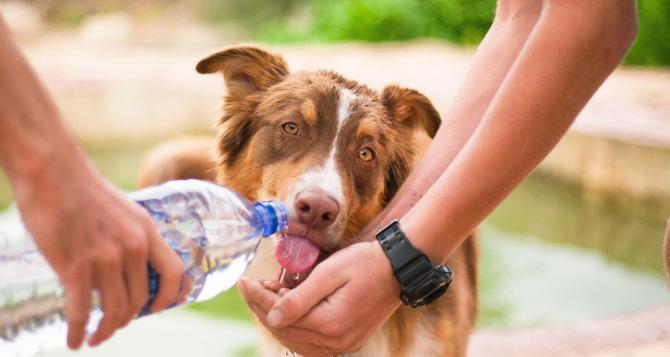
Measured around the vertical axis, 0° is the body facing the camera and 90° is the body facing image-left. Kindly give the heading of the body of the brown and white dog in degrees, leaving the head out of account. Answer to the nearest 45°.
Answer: approximately 0°
